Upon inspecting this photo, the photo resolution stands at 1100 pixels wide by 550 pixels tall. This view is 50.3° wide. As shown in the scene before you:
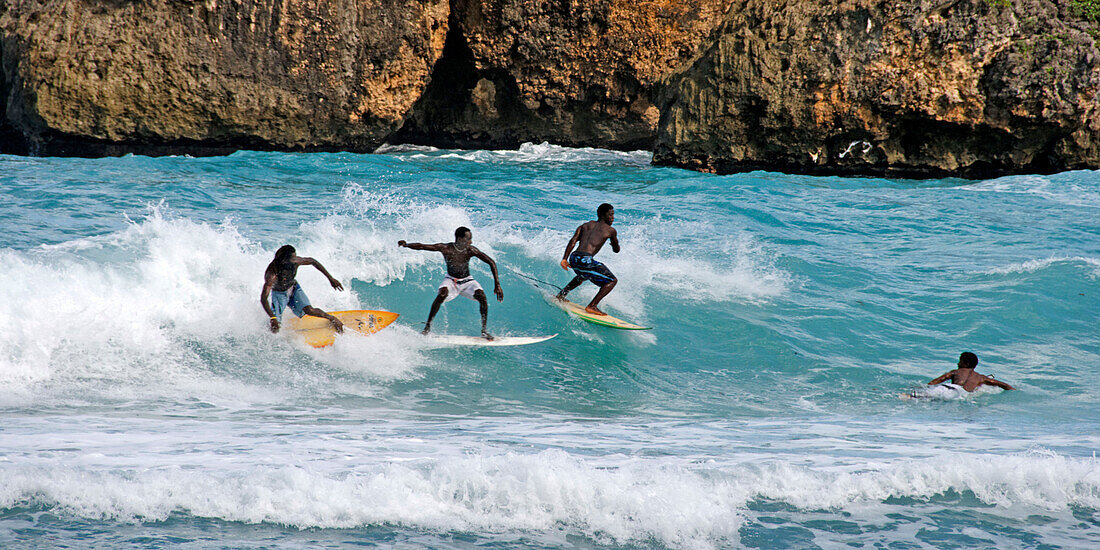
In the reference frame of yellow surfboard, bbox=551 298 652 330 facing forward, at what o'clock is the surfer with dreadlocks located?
The surfer with dreadlocks is roughly at 5 o'clock from the yellow surfboard.

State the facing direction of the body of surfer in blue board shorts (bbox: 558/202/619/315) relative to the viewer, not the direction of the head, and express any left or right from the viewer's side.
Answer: facing away from the viewer and to the right of the viewer

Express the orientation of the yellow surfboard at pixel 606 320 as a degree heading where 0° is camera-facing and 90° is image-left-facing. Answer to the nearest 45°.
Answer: approximately 270°

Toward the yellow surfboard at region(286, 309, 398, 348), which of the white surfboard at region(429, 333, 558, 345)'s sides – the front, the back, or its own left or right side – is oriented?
back

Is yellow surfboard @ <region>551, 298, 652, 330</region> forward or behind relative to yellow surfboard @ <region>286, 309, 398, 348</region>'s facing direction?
forward

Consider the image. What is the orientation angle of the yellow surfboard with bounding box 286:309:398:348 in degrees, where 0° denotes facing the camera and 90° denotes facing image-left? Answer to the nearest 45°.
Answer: approximately 270°

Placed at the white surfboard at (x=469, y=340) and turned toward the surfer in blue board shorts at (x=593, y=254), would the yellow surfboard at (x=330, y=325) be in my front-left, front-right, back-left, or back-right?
back-left

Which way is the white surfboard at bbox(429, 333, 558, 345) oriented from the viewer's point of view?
to the viewer's right
